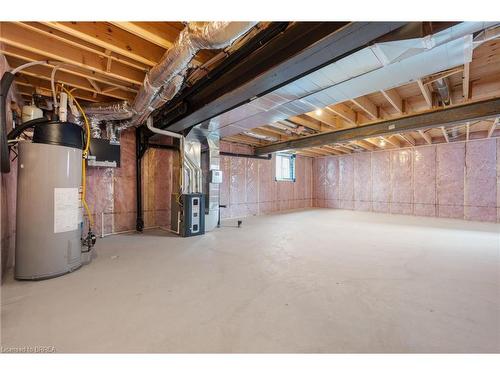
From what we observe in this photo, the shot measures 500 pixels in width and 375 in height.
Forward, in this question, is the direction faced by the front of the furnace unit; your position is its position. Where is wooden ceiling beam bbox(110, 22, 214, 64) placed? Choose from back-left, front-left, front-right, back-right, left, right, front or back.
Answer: front-right

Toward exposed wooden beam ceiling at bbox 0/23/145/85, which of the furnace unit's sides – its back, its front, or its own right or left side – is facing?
right

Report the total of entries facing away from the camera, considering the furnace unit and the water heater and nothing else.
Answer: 0

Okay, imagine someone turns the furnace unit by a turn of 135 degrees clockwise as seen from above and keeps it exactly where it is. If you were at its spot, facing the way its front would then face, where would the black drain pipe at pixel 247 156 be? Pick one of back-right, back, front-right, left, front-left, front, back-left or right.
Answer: back-right

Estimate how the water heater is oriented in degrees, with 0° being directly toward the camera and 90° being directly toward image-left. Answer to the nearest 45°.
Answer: approximately 315°

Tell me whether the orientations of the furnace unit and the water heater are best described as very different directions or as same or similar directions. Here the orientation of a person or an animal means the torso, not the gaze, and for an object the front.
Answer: same or similar directions

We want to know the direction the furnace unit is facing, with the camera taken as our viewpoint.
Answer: facing the viewer and to the right of the viewer

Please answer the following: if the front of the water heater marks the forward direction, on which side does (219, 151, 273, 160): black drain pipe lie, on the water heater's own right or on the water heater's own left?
on the water heater's own left

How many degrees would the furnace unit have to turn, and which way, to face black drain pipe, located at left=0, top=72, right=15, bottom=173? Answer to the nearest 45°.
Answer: approximately 90° to its right

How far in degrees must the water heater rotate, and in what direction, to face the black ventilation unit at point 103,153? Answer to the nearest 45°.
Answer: approximately 90° to its left
